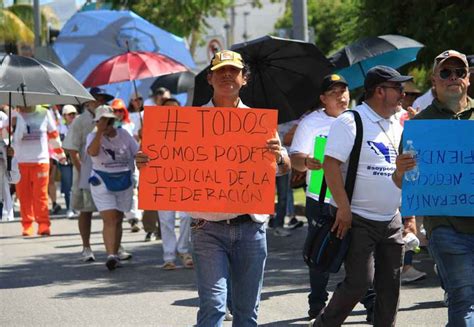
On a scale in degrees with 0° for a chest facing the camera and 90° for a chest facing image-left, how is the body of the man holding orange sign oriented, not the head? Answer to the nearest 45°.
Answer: approximately 0°

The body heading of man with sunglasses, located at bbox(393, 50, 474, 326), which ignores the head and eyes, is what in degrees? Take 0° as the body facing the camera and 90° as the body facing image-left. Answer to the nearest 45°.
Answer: approximately 0°

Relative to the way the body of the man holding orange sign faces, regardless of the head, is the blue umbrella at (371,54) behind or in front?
behind

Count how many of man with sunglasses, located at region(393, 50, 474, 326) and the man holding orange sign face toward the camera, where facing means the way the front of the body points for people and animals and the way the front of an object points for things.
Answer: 2

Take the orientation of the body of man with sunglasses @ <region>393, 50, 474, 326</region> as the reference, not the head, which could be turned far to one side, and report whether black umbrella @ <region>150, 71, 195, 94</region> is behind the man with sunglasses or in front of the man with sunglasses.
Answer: behind

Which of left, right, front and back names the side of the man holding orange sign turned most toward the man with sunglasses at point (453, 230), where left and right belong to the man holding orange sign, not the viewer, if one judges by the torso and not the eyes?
left

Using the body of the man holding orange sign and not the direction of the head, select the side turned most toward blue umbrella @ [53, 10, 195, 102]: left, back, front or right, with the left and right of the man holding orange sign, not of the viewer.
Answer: back

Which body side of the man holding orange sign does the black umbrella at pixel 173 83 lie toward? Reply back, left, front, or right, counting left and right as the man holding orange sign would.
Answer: back

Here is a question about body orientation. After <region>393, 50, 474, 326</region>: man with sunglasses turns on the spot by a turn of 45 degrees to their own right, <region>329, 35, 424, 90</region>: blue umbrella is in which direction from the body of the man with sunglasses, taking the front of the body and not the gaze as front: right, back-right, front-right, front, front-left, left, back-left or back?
back-right

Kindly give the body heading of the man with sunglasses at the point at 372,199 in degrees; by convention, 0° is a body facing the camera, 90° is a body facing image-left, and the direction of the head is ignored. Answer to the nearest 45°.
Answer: approximately 315°
